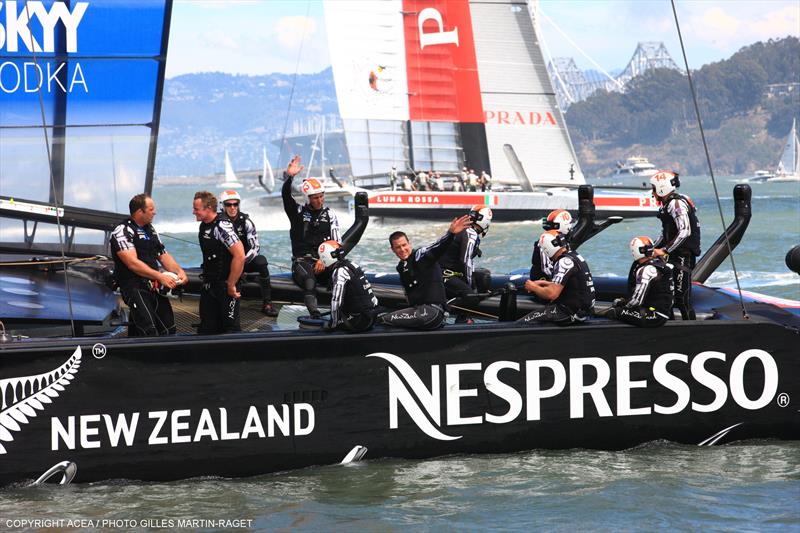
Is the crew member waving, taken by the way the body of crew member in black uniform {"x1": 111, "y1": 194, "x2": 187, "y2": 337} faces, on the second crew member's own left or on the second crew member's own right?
on the second crew member's own left

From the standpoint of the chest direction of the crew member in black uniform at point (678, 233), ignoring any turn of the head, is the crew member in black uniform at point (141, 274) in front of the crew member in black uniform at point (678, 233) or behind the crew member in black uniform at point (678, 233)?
in front

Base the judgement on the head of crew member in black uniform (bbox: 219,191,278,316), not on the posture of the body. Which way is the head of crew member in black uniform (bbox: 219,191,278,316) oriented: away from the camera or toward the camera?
toward the camera

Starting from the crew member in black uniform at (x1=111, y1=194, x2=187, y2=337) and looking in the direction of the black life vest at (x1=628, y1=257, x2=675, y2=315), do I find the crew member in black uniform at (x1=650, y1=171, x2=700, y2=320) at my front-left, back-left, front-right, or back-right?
front-left

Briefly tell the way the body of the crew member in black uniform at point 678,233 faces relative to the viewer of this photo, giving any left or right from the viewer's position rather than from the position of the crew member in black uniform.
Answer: facing to the left of the viewer

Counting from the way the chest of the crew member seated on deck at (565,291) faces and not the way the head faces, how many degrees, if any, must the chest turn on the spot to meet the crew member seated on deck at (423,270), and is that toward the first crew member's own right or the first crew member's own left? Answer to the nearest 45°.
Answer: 0° — they already face them

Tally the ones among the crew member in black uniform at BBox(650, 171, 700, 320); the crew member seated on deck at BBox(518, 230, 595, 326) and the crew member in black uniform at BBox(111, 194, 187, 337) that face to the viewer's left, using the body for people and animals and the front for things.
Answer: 2

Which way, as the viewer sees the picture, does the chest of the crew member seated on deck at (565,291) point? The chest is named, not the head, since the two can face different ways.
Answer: to the viewer's left

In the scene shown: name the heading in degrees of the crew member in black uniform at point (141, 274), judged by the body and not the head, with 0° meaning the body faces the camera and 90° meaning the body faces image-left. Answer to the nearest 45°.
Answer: approximately 315°

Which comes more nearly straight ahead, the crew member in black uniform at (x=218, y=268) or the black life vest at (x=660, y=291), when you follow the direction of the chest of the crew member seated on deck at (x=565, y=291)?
the crew member in black uniform

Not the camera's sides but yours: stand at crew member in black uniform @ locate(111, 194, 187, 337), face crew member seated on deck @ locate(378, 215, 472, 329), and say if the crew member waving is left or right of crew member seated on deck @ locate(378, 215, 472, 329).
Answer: left

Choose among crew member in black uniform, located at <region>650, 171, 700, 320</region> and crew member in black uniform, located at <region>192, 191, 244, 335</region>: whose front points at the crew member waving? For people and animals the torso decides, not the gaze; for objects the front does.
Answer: crew member in black uniform, located at <region>650, 171, 700, 320</region>

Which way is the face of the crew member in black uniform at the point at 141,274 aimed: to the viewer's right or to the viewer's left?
to the viewer's right

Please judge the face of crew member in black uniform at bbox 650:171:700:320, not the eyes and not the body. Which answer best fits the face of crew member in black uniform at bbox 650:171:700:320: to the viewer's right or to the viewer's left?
to the viewer's left

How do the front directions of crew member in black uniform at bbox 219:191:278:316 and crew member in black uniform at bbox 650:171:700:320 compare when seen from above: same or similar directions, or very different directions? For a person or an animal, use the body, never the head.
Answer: very different directions
